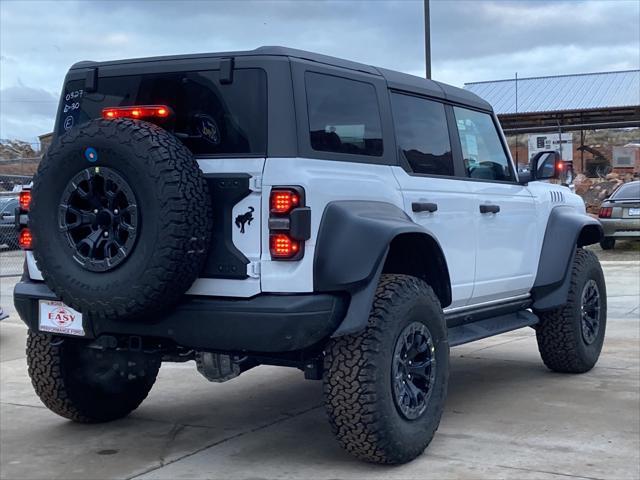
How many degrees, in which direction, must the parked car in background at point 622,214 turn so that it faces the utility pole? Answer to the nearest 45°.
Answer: approximately 90° to its left

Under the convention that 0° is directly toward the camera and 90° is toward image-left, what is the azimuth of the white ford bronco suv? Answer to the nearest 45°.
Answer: approximately 225°

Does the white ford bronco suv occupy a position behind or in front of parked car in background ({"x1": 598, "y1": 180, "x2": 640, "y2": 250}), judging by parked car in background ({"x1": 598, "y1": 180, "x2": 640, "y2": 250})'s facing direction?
behind

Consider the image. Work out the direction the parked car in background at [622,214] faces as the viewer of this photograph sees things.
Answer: facing away from the viewer

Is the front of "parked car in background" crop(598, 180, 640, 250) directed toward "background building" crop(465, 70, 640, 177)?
yes
